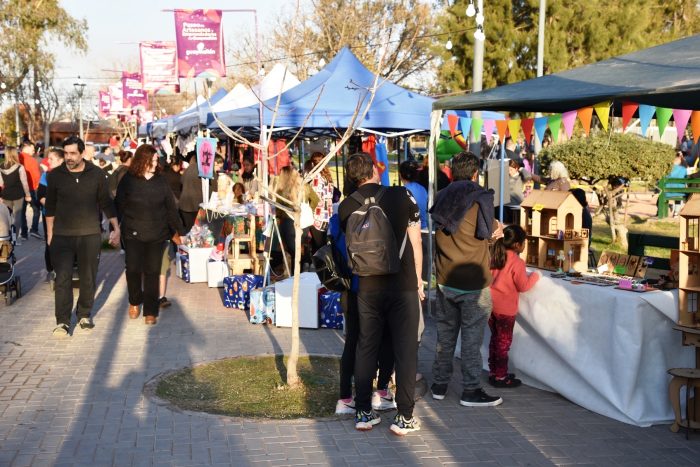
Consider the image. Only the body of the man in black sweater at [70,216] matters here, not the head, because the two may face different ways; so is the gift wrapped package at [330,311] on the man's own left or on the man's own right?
on the man's own left

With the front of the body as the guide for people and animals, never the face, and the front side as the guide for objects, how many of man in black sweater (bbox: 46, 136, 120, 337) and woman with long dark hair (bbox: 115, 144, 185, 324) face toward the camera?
2

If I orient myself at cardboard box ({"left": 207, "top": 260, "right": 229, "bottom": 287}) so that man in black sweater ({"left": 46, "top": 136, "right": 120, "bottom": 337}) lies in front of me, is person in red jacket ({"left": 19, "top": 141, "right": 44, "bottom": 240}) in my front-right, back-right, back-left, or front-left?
back-right

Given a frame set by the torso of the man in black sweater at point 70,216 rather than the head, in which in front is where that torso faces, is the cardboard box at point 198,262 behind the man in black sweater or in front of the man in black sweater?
behind

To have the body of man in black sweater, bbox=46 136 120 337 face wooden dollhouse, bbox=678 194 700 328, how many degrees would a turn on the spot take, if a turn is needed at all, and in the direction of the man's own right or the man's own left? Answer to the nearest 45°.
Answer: approximately 45° to the man's own left

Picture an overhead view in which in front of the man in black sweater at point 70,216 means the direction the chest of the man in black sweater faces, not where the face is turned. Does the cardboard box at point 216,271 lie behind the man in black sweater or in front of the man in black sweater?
behind

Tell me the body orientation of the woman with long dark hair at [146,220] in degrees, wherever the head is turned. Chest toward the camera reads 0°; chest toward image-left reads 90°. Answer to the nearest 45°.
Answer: approximately 0°

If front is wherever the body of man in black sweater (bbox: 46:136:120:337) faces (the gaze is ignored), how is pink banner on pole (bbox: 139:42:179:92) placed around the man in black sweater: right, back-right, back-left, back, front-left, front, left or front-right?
back

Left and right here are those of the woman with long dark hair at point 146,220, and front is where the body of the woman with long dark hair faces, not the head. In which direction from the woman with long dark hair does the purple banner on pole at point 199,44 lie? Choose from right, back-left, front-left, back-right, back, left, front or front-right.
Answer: back

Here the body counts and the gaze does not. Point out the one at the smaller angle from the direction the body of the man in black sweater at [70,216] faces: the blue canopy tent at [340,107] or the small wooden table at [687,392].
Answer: the small wooden table

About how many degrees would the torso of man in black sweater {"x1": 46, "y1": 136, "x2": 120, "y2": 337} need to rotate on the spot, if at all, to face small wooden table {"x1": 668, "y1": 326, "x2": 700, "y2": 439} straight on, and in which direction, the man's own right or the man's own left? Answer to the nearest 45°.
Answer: approximately 45° to the man's own left

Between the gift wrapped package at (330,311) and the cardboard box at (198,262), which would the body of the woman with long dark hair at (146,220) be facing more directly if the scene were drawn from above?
the gift wrapped package

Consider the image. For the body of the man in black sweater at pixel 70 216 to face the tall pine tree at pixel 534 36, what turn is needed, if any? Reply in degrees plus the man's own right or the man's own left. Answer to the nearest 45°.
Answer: approximately 135° to the man's own left
